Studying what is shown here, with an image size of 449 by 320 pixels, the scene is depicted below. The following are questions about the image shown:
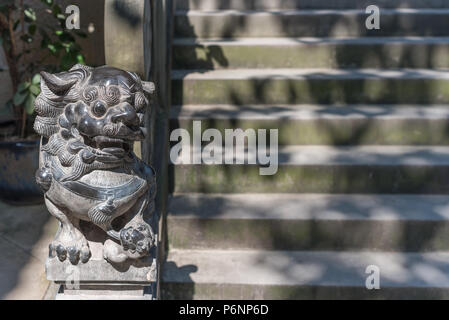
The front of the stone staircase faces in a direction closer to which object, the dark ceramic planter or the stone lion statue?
the stone lion statue

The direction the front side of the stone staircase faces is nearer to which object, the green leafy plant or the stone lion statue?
the stone lion statue

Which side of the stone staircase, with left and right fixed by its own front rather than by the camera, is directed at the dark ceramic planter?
right

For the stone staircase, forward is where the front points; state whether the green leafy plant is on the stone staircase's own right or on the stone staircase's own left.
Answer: on the stone staircase's own right

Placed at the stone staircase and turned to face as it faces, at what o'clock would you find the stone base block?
The stone base block is roughly at 1 o'clock from the stone staircase.

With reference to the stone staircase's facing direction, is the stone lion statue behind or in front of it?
in front

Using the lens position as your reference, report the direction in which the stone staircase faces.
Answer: facing the viewer
